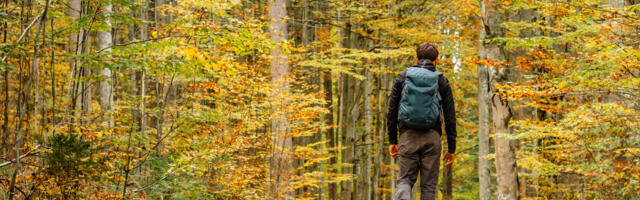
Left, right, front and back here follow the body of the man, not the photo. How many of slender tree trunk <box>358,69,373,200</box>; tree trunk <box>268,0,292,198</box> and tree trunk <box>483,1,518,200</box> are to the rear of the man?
0

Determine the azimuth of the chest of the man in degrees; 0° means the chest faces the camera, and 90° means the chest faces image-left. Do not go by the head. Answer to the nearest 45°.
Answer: approximately 180°

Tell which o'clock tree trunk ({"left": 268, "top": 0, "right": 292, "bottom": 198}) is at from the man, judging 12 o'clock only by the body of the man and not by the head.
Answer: The tree trunk is roughly at 11 o'clock from the man.

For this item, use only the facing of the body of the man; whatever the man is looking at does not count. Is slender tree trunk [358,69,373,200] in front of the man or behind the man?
in front

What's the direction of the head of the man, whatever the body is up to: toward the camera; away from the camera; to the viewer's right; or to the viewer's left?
away from the camera
